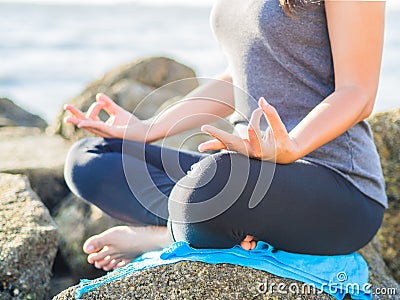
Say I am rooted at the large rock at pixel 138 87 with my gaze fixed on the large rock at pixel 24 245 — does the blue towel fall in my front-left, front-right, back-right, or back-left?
front-left

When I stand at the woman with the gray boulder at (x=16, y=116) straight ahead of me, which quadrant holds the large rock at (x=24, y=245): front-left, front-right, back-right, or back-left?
front-left

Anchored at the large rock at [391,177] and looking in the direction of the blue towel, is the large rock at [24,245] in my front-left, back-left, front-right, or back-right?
front-right

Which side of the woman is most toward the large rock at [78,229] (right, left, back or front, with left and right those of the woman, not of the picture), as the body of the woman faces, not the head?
right

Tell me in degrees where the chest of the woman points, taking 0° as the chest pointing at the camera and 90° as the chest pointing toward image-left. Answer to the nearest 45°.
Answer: approximately 45°

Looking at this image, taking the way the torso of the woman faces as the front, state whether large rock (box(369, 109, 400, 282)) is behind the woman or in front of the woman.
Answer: behind

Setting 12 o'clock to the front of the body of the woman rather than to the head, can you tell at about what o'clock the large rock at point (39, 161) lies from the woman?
The large rock is roughly at 3 o'clock from the woman.

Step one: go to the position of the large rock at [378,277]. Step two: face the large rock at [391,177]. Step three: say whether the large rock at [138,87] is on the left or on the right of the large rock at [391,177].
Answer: left

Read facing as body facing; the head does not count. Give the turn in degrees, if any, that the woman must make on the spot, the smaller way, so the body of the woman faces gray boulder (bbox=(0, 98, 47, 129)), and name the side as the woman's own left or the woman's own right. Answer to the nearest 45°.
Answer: approximately 90° to the woman's own right

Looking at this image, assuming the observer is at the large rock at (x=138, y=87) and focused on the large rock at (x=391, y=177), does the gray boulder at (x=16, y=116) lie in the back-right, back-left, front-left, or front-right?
back-right

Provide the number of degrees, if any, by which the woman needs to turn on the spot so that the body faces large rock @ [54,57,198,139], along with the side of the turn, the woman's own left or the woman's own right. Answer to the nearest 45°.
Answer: approximately 135° to the woman's own right
